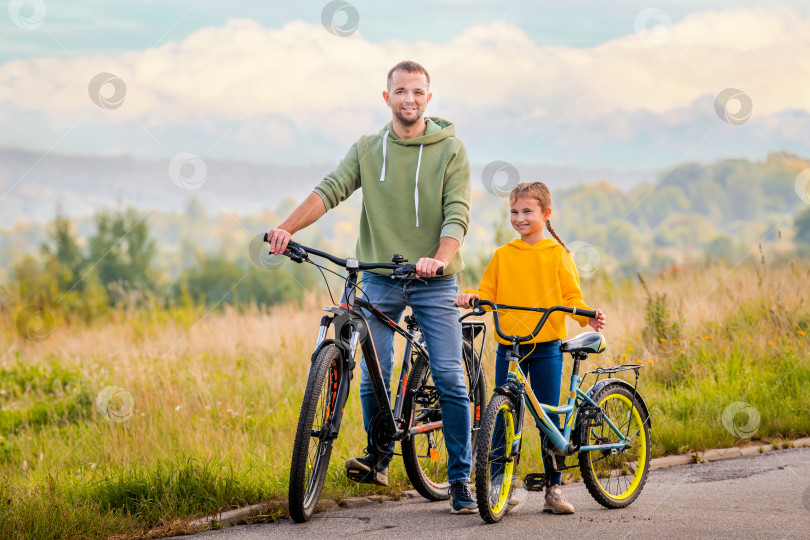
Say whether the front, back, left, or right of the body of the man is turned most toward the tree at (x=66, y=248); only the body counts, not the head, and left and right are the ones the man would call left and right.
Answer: back

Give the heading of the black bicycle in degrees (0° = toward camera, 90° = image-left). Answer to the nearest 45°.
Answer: approximately 45°

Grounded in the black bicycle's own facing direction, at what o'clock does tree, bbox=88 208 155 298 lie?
The tree is roughly at 4 o'clock from the black bicycle.

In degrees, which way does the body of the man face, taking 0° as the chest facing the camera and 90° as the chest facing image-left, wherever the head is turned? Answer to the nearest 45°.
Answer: approximately 0°

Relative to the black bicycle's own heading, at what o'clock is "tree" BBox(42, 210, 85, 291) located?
The tree is roughly at 4 o'clock from the black bicycle.

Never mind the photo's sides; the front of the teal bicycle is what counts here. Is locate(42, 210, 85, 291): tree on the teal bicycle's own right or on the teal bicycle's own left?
on the teal bicycle's own right

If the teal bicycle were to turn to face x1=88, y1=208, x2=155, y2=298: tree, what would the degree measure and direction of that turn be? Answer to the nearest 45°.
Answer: approximately 90° to its right

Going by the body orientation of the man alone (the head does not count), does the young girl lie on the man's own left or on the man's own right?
on the man's own left
